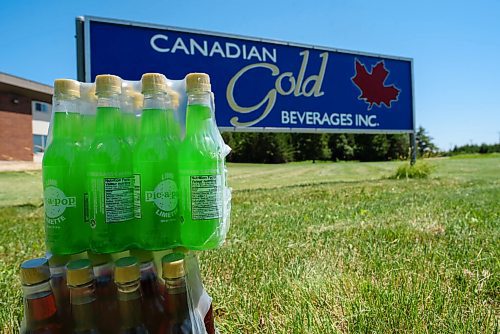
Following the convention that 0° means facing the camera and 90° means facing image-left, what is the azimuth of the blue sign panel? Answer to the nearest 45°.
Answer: approximately 315°

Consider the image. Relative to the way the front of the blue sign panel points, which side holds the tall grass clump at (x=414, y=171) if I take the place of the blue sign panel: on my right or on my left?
on my left

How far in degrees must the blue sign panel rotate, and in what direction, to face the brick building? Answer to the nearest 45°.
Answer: approximately 180°

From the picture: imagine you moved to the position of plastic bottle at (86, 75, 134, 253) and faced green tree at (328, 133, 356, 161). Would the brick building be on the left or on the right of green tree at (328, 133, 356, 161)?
left

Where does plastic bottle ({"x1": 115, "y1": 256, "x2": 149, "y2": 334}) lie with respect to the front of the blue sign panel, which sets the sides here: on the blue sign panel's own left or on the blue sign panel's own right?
on the blue sign panel's own right

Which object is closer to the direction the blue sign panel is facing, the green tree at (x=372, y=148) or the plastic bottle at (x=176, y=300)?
the plastic bottle

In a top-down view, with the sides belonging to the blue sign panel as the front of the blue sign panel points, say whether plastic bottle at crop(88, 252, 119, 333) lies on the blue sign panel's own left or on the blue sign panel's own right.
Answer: on the blue sign panel's own right

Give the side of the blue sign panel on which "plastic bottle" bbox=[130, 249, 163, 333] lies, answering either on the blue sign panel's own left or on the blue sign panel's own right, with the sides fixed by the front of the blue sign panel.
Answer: on the blue sign panel's own right

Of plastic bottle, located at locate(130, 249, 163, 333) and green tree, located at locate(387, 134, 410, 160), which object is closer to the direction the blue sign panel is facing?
the plastic bottle

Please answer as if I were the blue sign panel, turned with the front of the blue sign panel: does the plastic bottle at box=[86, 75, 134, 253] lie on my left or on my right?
on my right

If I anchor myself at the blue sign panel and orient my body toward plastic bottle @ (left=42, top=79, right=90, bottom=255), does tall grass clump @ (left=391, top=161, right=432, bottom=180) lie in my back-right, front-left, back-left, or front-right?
back-left

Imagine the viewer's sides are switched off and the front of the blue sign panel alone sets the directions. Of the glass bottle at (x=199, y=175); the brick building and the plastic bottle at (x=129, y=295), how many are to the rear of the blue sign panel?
1
